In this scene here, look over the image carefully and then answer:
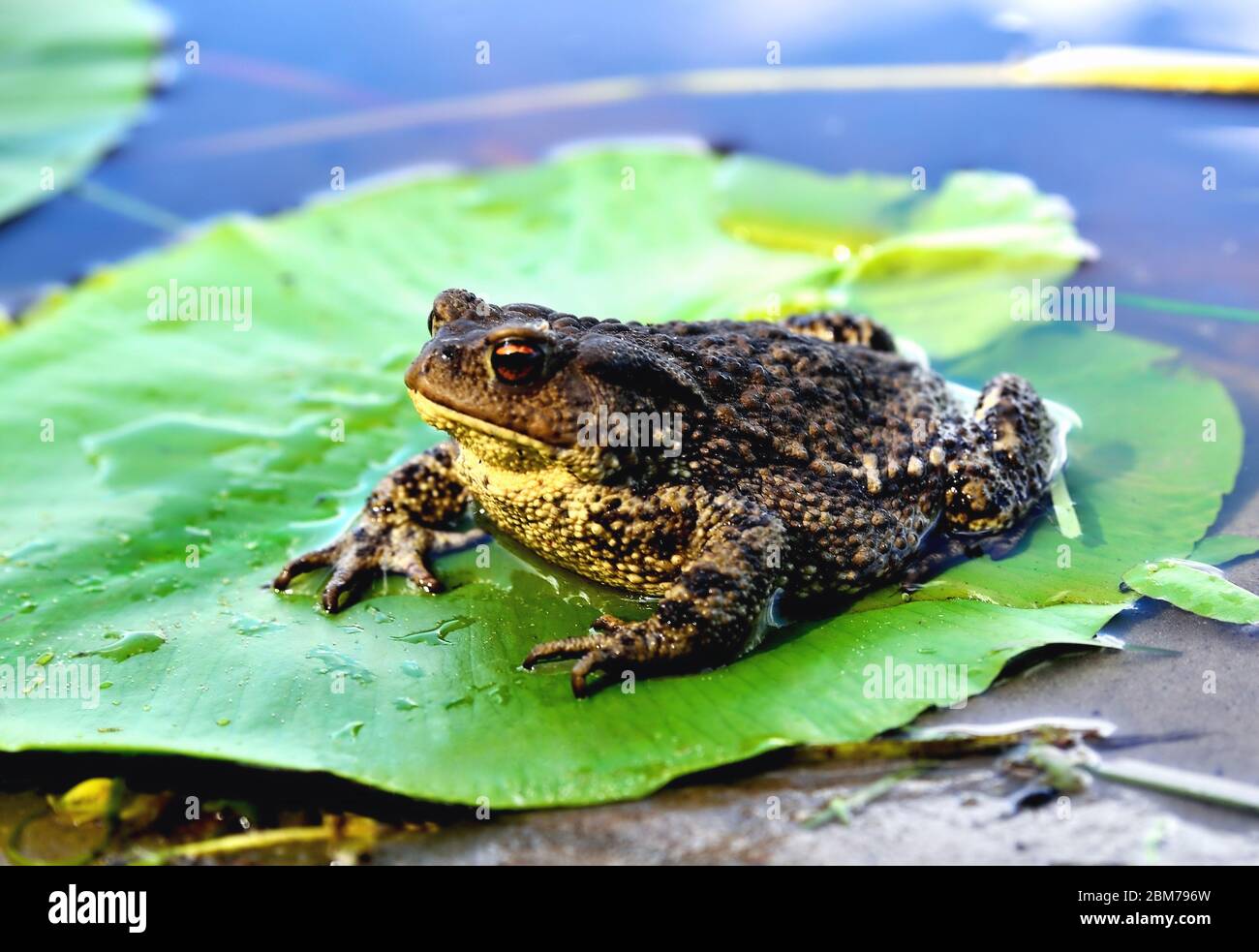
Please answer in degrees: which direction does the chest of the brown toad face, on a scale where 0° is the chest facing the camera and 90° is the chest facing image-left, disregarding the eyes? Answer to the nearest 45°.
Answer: approximately 45°

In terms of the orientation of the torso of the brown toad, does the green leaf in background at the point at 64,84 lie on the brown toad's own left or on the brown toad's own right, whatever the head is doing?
on the brown toad's own right

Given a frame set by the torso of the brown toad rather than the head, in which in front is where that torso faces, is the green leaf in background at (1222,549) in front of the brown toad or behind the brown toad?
behind

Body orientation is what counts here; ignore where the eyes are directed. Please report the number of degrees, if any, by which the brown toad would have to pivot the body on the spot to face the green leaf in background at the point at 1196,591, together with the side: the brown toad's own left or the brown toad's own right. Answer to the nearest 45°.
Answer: approximately 135° to the brown toad's own left
